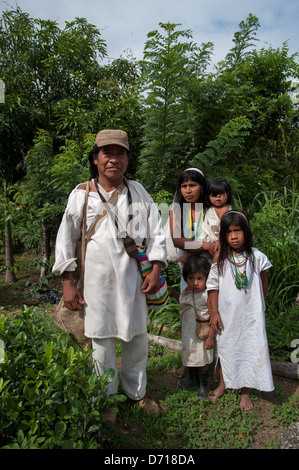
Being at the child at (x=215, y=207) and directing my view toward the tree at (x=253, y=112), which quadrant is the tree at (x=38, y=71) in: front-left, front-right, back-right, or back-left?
front-left

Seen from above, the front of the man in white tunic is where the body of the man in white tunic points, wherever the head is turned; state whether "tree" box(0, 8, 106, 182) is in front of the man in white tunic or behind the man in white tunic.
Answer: behind

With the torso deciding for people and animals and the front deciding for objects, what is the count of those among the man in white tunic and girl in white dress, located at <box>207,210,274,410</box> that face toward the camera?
2

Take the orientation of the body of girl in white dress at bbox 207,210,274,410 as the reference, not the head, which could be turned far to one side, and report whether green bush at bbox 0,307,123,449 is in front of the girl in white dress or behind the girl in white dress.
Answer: in front

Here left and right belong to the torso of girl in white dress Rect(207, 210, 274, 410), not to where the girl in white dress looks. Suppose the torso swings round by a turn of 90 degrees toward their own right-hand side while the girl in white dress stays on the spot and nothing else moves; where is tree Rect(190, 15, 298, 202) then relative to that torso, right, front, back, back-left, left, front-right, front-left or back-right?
right

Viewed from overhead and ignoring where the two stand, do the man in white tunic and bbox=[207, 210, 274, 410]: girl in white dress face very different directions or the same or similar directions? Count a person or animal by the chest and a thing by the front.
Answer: same or similar directions

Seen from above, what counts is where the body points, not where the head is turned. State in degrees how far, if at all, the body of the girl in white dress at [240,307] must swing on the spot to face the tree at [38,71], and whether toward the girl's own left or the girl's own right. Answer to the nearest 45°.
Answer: approximately 135° to the girl's own right

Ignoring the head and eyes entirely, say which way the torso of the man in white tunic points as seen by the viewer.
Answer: toward the camera

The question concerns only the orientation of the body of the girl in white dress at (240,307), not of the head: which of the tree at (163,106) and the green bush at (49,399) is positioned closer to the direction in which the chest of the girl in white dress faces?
the green bush

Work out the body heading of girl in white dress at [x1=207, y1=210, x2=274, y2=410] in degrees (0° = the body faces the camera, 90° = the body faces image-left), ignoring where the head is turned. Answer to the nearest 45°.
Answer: approximately 0°

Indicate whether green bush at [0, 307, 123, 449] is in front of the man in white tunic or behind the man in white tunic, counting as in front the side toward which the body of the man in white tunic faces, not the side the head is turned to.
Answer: in front

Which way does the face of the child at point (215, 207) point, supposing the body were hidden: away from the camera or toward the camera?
toward the camera

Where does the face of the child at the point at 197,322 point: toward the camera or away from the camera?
toward the camera

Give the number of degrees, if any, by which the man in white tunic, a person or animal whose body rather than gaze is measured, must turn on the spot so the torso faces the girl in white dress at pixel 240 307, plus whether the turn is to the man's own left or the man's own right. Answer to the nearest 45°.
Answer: approximately 90° to the man's own left

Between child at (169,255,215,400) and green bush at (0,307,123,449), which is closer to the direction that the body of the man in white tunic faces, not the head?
the green bush
